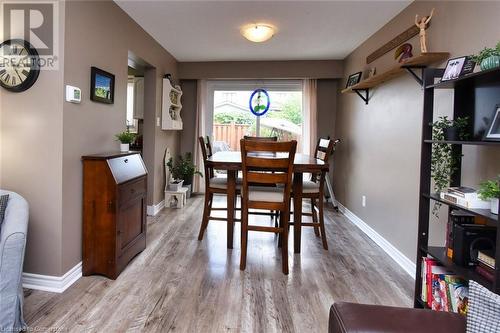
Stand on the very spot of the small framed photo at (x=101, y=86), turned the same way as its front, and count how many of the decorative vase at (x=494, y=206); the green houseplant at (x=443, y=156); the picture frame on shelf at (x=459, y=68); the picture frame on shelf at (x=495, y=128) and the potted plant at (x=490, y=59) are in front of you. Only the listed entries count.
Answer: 5

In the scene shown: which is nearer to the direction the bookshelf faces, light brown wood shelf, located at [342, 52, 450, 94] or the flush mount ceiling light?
the flush mount ceiling light

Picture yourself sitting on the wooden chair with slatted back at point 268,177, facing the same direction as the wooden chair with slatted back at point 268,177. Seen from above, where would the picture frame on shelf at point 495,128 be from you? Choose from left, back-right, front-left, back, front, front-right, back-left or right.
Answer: back-right

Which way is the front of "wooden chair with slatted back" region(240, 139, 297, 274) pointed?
away from the camera

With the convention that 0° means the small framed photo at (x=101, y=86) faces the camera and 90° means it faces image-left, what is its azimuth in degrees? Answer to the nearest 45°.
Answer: approximately 315°

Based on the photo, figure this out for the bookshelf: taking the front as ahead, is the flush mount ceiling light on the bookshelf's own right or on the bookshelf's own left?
on the bookshelf's own right

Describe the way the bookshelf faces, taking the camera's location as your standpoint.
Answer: facing the viewer and to the left of the viewer

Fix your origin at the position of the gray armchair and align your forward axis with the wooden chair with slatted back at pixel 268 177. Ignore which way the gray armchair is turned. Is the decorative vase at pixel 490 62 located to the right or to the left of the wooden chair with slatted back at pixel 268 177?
right

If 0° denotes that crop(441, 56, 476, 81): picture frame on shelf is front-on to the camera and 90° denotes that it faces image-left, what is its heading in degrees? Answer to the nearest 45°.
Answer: approximately 45°

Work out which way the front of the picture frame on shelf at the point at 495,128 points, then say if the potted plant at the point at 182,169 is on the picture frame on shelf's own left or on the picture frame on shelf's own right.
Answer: on the picture frame on shelf's own right

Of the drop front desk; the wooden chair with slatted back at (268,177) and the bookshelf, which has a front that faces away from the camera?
the wooden chair with slatted back

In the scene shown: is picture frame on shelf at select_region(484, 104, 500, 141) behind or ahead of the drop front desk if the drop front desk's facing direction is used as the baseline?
ahead
